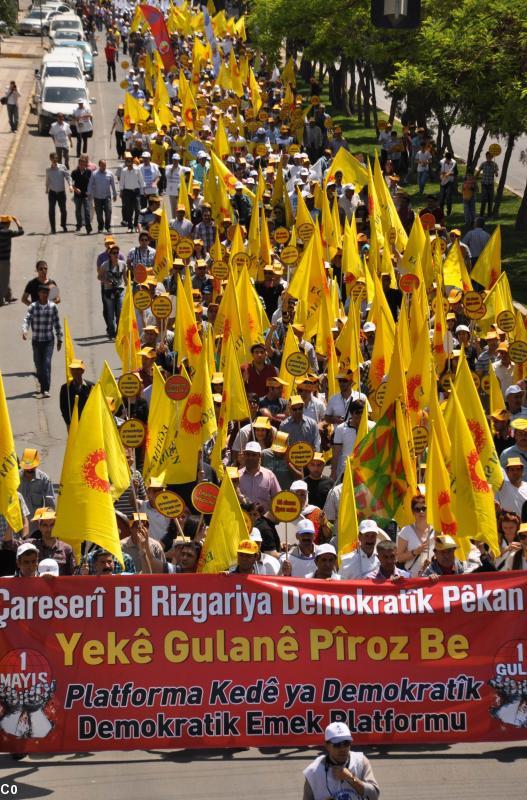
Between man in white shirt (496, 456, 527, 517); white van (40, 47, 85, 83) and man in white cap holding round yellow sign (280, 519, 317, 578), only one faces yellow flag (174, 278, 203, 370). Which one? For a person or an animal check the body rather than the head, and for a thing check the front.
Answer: the white van

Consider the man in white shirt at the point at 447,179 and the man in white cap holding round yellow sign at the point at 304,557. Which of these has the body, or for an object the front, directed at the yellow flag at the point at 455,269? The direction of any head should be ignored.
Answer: the man in white shirt

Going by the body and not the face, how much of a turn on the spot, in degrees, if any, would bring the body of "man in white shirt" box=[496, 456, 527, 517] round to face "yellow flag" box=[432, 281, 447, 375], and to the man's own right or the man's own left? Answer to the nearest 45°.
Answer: approximately 180°

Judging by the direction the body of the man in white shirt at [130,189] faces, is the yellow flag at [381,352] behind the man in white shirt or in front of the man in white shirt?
in front

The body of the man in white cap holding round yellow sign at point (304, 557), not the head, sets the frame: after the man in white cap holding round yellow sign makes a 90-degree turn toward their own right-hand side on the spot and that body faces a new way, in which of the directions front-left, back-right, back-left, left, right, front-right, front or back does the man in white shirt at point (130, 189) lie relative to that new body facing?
right

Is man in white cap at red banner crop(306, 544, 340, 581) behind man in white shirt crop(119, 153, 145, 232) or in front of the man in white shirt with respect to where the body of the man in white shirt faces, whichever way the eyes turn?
in front

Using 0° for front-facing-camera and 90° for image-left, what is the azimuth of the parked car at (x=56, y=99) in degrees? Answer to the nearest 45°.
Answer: approximately 0°

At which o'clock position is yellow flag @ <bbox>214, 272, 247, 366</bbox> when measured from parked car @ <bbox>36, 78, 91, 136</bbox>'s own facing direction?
The yellow flag is roughly at 12 o'clock from the parked car.

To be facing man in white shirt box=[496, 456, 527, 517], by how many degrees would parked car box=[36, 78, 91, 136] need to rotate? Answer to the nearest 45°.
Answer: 0° — it already faces them

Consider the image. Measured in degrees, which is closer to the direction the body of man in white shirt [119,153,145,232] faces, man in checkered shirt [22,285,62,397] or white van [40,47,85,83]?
the man in checkered shirt

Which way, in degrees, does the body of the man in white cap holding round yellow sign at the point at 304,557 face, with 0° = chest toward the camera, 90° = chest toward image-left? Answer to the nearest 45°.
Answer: approximately 0°
